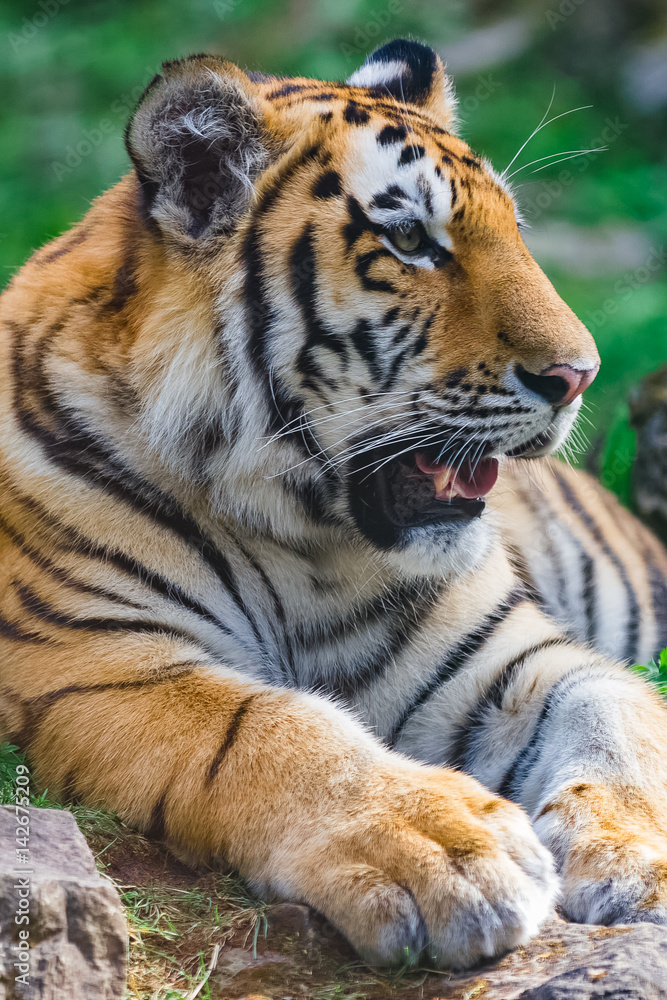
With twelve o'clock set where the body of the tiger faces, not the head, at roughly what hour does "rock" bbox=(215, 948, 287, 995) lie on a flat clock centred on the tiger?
The rock is roughly at 1 o'clock from the tiger.
